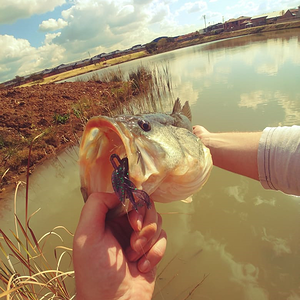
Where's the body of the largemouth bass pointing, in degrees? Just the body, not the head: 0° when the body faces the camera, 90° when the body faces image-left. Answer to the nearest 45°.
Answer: approximately 45°
